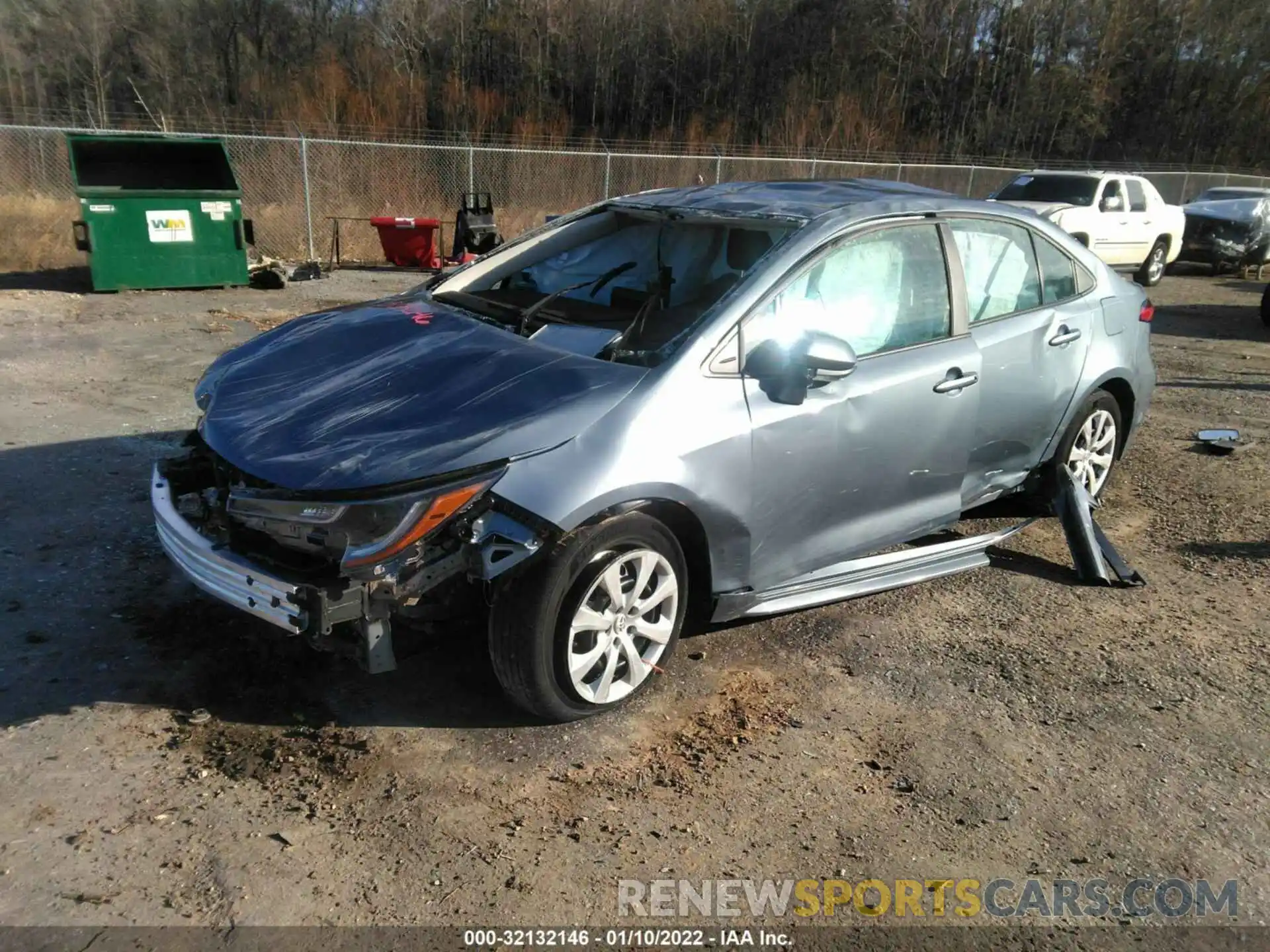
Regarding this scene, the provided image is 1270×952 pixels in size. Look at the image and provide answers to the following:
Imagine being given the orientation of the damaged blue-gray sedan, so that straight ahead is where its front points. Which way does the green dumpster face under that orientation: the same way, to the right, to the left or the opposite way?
to the left

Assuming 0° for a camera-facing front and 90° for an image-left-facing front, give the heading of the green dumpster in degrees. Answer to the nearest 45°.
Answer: approximately 0°

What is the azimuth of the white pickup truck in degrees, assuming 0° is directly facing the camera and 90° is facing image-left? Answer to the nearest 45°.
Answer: approximately 45°

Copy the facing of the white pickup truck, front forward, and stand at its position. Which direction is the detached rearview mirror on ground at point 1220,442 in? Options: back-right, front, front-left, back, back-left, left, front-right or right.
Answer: front-left

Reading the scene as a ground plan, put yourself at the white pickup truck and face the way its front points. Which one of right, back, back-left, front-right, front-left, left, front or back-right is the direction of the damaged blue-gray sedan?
front-left

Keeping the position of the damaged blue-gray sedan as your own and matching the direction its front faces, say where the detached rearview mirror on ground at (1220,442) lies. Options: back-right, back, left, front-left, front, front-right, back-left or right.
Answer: back

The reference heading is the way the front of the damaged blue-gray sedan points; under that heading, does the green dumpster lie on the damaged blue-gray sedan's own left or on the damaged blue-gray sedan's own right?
on the damaged blue-gray sedan's own right
